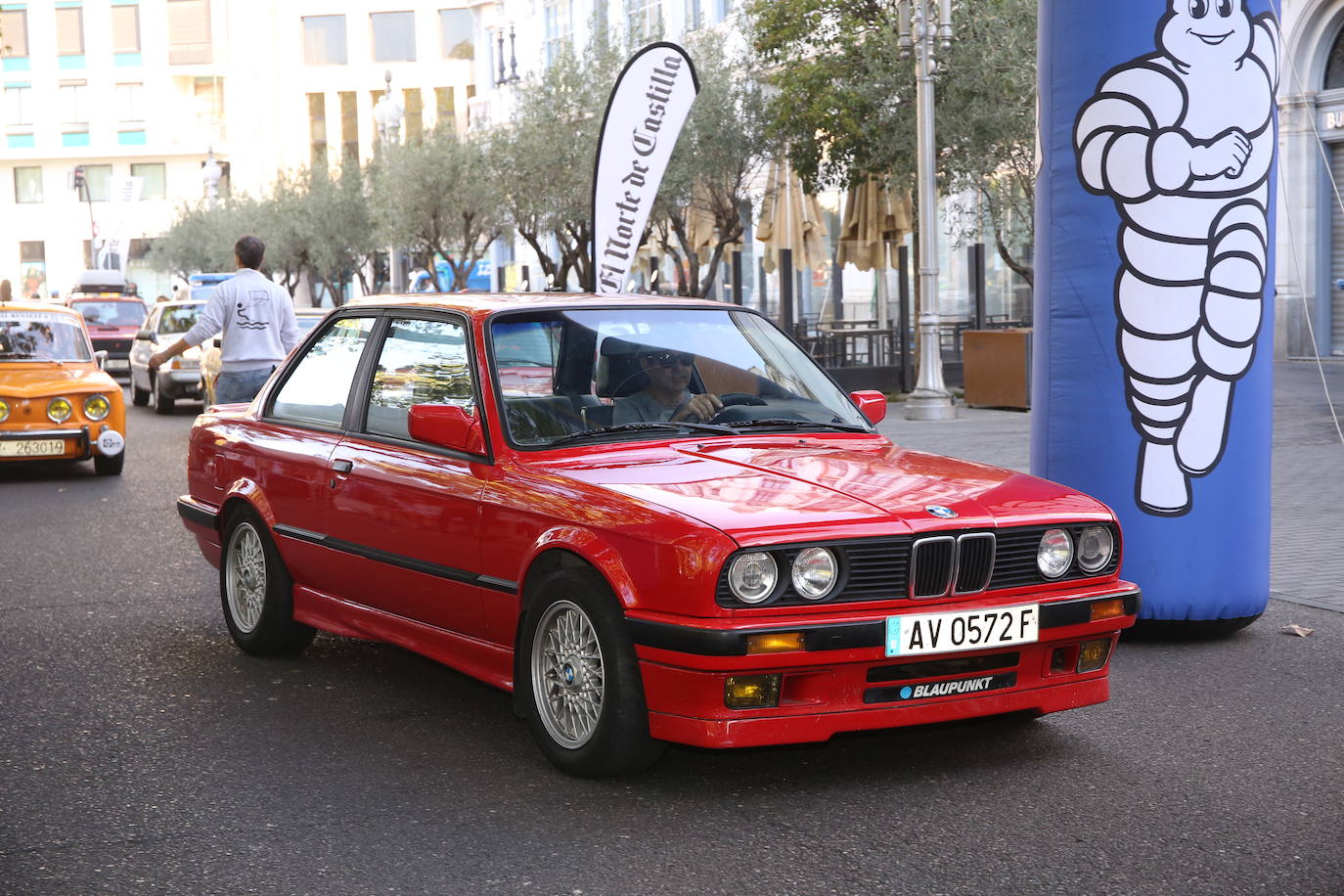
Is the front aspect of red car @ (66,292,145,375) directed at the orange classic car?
yes

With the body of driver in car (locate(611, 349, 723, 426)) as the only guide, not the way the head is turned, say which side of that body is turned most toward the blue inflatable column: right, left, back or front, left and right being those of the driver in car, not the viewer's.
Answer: left

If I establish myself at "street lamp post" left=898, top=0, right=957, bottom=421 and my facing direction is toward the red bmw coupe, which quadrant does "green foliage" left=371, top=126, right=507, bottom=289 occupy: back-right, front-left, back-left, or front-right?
back-right

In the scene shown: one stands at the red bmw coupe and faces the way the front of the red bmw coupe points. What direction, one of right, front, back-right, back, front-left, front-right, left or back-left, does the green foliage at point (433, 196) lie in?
back-left

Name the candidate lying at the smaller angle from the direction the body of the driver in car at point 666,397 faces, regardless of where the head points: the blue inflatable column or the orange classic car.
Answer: the blue inflatable column

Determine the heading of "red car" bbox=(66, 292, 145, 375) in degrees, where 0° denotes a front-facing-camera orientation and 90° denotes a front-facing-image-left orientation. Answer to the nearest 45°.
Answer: approximately 0°

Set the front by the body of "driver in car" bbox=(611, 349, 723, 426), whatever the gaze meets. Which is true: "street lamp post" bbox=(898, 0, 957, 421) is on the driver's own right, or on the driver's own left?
on the driver's own left

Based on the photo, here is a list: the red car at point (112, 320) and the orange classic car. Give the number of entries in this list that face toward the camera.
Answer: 2
